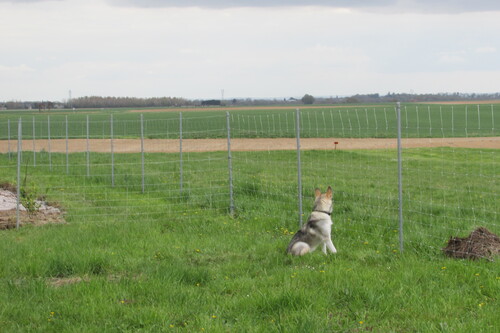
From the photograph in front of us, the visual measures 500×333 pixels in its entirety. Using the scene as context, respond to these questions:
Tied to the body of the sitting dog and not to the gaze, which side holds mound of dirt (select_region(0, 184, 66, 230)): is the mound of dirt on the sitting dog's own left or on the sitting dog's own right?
on the sitting dog's own left

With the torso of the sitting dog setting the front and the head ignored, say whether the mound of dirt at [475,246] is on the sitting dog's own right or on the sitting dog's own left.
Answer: on the sitting dog's own right

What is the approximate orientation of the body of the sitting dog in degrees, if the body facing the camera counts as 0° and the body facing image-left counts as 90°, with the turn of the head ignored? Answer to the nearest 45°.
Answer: approximately 225°
